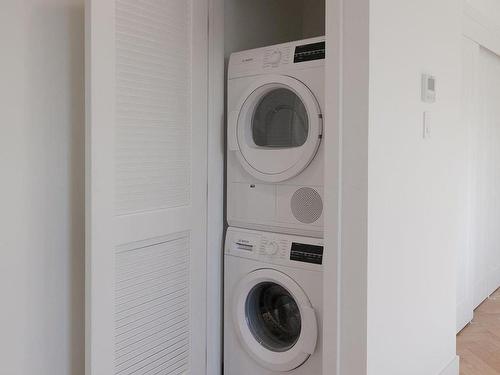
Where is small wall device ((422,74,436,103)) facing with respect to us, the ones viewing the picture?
facing the viewer and to the right of the viewer

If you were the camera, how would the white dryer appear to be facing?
facing the viewer and to the left of the viewer

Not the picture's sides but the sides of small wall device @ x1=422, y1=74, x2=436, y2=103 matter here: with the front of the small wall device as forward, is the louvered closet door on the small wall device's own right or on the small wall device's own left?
on the small wall device's own right

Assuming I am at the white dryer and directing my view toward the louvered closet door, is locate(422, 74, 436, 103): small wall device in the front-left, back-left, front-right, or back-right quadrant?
back-left
